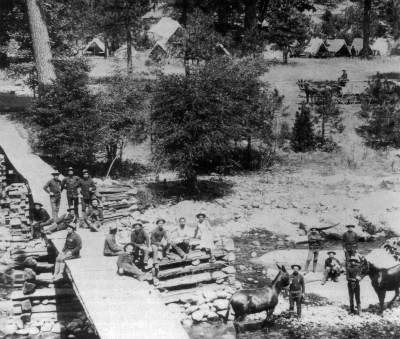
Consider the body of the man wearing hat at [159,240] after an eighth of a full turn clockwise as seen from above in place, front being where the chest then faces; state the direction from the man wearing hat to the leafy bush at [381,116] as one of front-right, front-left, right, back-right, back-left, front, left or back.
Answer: back

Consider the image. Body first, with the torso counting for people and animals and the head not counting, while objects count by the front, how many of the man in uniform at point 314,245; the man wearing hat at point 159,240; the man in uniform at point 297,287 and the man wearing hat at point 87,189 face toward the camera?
4

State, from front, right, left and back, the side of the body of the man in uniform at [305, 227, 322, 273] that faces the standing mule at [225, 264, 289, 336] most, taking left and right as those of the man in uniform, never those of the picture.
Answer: front

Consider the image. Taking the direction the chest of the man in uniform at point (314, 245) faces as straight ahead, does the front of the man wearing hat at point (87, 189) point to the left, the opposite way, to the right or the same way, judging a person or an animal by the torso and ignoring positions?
the same way

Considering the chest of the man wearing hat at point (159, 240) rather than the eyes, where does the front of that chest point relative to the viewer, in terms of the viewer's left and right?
facing the viewer

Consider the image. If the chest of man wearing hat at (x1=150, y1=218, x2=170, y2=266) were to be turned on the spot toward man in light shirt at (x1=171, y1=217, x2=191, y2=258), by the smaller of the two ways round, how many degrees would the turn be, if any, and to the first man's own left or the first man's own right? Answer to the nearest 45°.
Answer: approximately 135° to the first man's own left

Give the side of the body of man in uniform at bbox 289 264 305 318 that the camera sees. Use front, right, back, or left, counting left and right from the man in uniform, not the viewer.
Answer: front

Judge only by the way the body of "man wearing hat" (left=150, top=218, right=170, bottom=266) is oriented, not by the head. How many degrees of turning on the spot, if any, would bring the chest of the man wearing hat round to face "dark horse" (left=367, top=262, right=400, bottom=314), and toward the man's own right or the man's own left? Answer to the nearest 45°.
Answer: approximately 90° to the man's own left

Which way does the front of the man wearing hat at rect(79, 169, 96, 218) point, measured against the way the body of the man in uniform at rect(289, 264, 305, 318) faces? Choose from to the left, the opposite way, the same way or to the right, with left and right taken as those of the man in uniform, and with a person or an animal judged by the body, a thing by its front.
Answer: the same way

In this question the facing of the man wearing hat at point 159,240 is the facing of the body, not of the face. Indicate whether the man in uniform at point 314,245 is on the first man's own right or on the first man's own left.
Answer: on the first man's own left

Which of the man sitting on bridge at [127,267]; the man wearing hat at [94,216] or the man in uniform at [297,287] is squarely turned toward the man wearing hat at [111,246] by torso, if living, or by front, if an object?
the man wearing hat at [94,216]

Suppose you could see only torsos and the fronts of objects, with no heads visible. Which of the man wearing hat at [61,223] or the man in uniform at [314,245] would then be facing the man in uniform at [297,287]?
the man in uniform at [314,245]

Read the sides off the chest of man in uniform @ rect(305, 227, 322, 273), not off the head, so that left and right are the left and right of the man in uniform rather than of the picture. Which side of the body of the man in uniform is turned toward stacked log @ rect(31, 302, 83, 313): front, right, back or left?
right
